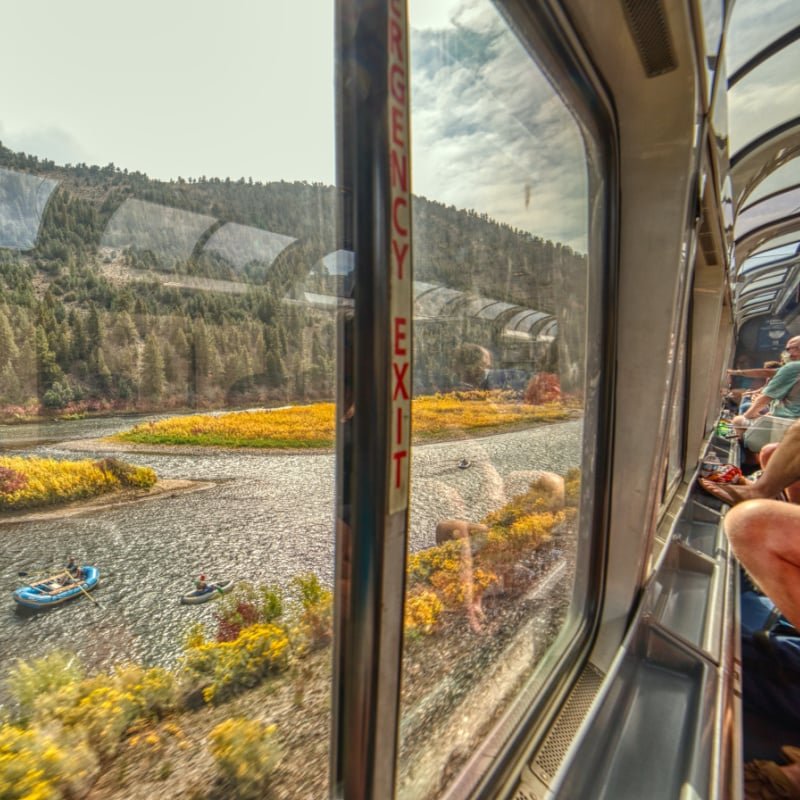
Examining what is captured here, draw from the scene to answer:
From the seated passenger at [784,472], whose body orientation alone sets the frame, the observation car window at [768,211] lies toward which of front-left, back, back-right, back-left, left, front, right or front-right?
right

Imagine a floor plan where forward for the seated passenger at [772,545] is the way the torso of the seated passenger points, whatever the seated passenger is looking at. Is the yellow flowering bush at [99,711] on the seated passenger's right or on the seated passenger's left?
on the seated passenger's left

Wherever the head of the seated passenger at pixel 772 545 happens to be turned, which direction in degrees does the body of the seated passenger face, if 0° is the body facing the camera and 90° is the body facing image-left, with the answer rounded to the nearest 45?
approximately 90°

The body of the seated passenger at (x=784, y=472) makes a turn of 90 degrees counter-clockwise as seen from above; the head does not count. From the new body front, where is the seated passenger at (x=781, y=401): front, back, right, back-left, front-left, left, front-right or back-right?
back

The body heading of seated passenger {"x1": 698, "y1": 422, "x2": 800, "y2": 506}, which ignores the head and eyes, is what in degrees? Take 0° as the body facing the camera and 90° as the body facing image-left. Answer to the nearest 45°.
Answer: approximately 90°
